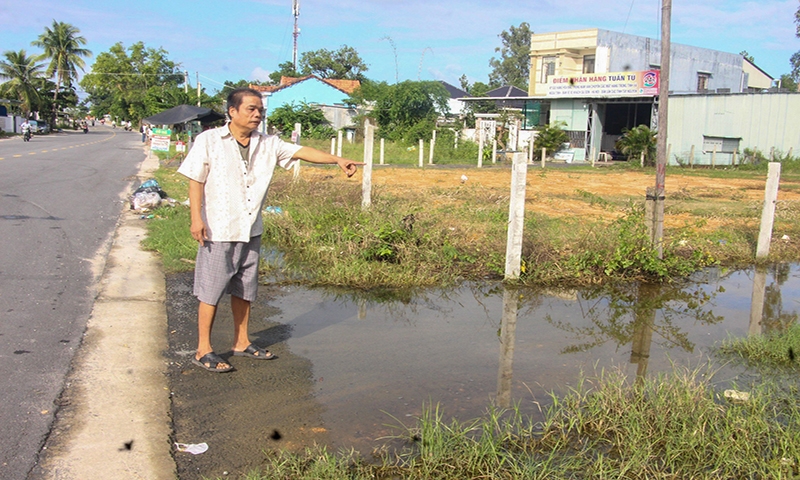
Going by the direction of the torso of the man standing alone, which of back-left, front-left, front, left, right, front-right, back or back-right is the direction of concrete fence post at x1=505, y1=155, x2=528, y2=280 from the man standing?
left

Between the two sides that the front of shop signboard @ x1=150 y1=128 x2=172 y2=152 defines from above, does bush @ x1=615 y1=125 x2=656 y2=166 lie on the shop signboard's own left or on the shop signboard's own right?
on the shop signboard's own left

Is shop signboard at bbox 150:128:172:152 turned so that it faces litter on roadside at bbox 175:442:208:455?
yes

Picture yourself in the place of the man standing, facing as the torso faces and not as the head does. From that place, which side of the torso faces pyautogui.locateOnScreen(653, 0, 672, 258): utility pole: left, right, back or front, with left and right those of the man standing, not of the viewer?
left

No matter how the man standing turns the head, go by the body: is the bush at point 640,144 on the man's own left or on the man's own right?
on the man's own left

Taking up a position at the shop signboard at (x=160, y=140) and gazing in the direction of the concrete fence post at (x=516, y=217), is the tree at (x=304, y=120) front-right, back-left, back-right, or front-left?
back-left

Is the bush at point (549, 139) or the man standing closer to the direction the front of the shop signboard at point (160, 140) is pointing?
the man standing

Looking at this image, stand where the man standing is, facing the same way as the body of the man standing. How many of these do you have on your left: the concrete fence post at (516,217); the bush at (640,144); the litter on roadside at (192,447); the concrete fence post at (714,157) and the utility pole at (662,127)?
4

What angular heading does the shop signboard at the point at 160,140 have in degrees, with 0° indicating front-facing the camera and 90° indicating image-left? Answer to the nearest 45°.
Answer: approximately 0°

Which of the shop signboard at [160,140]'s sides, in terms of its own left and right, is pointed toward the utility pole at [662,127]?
front

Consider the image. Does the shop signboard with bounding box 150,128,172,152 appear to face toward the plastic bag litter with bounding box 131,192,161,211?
yes

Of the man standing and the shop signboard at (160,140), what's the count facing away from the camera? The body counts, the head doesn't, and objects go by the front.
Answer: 0

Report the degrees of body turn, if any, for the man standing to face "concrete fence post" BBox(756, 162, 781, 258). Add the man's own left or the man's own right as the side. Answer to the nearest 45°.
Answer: approximately 90° to the man's own left

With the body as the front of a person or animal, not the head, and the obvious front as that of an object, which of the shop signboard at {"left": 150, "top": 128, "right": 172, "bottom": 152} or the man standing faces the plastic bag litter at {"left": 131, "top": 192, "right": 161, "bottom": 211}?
the shop signboard
